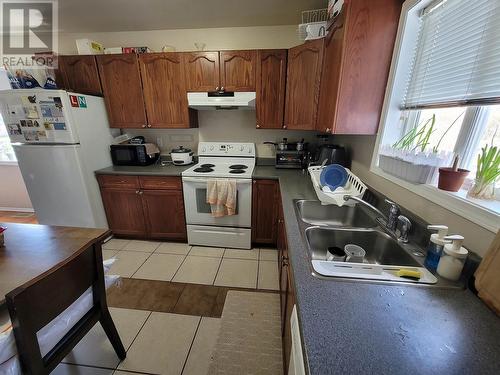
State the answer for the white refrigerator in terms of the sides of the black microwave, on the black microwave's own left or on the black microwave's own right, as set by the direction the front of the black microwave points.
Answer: on the black microwave's own right

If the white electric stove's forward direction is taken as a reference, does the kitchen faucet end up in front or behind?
in front

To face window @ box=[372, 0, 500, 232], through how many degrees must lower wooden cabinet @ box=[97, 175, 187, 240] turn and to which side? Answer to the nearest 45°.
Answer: approximately 45° to its left

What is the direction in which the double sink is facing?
to the viewer's left

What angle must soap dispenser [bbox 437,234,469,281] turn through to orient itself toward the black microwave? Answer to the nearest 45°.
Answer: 0° — it already faces it

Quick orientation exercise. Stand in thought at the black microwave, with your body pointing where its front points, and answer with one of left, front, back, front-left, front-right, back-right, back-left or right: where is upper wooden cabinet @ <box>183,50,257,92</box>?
front-left

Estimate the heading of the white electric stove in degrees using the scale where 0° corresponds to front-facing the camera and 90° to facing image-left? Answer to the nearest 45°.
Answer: approximately 0°

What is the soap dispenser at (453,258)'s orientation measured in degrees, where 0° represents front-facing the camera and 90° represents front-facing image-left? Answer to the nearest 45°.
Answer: approximately 90°
